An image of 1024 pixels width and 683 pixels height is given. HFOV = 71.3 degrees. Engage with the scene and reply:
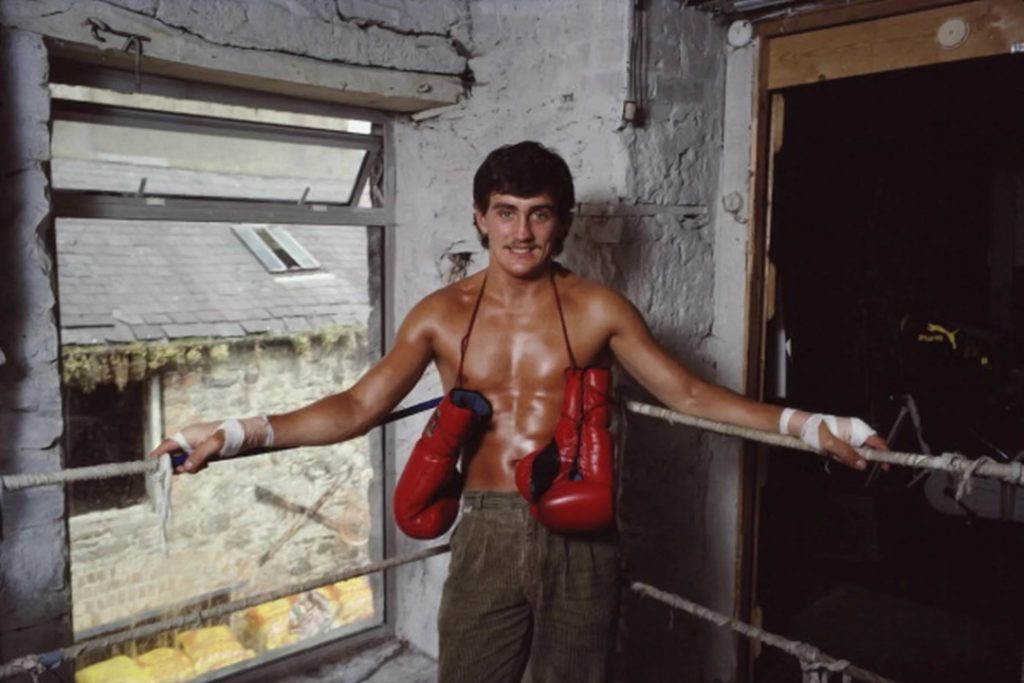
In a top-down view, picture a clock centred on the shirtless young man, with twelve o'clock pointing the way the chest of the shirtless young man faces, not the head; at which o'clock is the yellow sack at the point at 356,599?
The yellow sack is roughly at 5 o'clock from the shirtless young man.

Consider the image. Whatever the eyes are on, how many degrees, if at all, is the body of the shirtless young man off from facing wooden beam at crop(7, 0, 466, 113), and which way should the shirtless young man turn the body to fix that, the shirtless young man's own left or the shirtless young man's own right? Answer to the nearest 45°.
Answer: approximately 135° to the shirtless young man's own right

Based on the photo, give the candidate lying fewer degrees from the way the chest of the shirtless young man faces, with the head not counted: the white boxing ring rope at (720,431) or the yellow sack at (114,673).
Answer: the white boxing ring rope

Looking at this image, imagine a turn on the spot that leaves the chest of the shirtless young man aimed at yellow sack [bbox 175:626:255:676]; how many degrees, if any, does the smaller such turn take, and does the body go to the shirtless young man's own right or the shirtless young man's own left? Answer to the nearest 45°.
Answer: approximately 135° to the shirtless young man's own right

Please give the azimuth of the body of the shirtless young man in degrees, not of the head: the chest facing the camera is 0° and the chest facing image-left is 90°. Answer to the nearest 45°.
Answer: approximately 0°

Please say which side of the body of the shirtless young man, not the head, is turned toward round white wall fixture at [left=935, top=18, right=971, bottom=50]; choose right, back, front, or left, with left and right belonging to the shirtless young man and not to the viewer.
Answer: left

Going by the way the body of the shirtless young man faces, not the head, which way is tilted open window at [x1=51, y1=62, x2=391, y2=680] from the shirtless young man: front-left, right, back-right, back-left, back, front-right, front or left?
back-right
